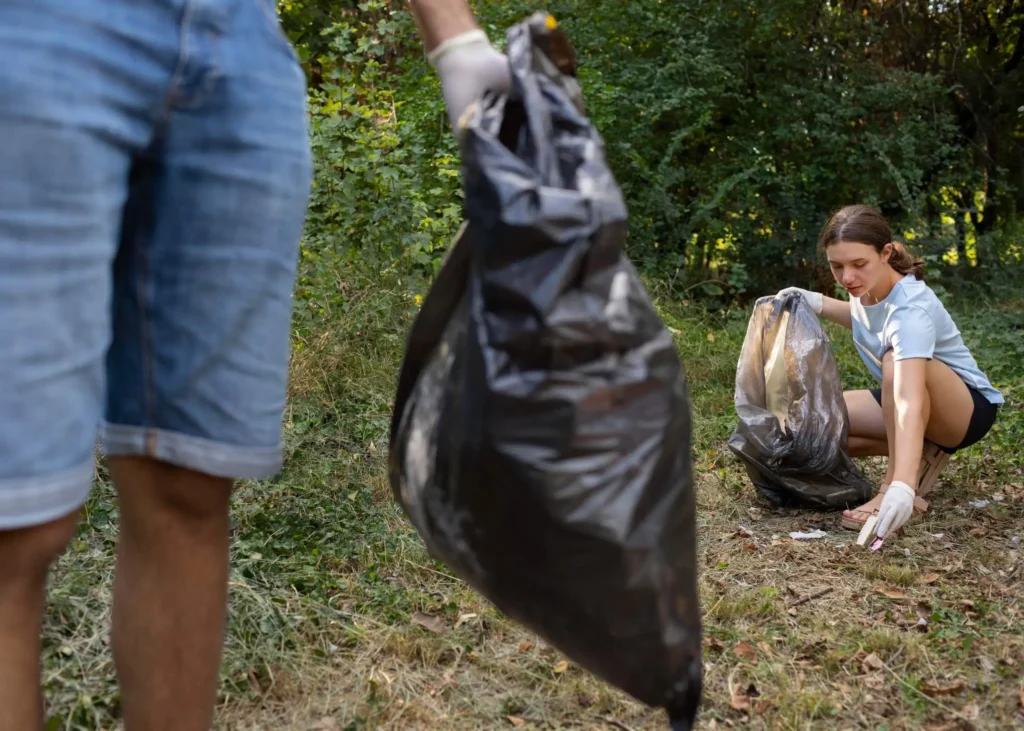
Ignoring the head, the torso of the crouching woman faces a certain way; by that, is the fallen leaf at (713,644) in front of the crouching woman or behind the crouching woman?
in front

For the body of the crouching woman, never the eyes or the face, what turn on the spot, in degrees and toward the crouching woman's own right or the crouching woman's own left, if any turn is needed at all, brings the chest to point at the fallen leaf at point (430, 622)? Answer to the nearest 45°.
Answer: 0° — they already face it

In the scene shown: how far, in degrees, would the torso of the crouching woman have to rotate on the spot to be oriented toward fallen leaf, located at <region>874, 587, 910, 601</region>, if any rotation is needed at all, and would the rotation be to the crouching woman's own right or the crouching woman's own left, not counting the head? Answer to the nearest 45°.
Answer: approximately 45° to the crouching woman's own left

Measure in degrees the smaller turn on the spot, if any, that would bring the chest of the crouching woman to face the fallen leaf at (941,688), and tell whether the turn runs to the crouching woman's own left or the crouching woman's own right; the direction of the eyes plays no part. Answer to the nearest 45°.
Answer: approximately 45° to the crouching woman's own left

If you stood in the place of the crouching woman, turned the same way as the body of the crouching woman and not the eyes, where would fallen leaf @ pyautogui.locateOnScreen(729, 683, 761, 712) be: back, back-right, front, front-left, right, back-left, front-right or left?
front-left

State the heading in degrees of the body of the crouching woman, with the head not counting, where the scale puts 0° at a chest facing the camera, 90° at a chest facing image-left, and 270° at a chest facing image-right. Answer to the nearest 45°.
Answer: approximately 45°
